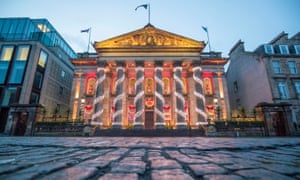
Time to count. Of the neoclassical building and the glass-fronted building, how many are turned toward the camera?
2

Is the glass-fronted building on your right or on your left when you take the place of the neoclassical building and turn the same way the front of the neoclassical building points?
on your right

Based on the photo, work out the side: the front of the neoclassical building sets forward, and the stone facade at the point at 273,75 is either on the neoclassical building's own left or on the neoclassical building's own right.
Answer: on the neoclassical building's own left

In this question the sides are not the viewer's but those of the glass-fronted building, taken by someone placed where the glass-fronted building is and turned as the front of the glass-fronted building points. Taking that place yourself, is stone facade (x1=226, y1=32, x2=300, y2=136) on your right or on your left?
on your left

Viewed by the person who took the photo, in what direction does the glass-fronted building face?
facing the viewer

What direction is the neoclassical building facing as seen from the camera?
toward the camera
